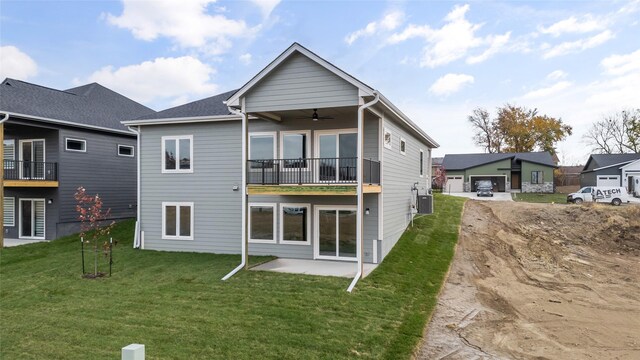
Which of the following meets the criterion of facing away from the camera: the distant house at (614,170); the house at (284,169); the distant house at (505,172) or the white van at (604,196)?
the house

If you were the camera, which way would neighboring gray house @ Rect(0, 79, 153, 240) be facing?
facing away from the viewer and to the right of the viewer

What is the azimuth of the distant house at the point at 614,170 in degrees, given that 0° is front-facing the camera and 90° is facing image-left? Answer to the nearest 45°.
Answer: approximately 0°

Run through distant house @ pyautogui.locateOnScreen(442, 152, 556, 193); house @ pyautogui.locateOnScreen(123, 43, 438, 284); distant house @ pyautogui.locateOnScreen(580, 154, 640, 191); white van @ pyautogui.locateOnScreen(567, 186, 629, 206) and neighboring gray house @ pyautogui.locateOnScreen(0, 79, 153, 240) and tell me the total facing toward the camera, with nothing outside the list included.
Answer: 2

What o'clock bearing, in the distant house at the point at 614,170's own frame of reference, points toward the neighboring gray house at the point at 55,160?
The neighboring gray house is roughly at 1 o'clock from the distant house.

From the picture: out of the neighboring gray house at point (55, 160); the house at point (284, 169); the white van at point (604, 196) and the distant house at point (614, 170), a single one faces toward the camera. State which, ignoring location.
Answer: the distant house

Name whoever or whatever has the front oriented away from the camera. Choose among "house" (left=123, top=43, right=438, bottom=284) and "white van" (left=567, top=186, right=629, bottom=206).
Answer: the house

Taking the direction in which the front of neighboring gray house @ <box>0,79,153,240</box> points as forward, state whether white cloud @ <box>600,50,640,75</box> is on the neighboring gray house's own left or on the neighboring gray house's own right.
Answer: on the neighboring gray house's own right

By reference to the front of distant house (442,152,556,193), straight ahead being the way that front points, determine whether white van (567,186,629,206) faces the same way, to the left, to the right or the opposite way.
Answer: to the right

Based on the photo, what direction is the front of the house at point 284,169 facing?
away from the camera

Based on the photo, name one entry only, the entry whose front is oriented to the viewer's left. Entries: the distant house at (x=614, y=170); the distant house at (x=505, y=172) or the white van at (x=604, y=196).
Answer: the white van

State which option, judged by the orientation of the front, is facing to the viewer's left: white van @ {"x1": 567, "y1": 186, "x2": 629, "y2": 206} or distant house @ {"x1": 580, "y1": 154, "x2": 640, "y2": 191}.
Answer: the white van

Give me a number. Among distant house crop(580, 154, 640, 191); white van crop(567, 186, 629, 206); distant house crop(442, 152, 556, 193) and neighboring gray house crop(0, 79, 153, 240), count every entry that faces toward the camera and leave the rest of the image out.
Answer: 2

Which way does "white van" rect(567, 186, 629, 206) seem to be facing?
to the viewer's left
